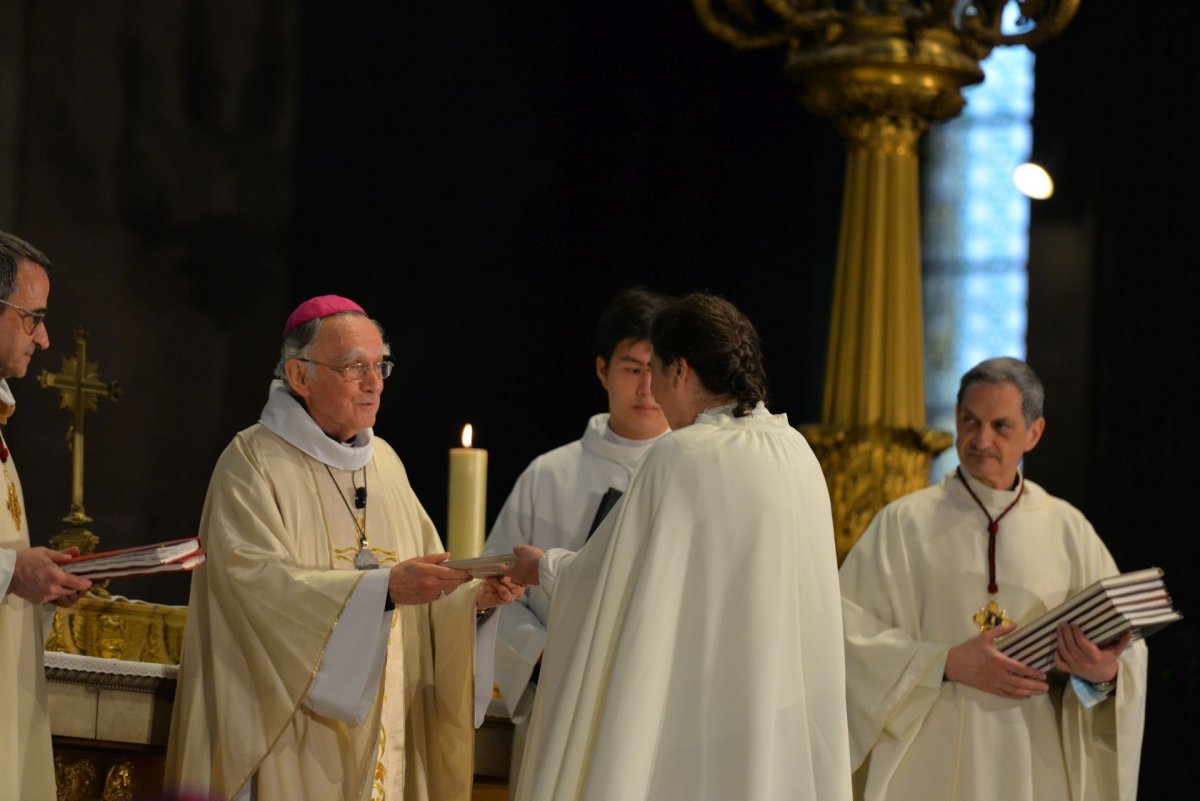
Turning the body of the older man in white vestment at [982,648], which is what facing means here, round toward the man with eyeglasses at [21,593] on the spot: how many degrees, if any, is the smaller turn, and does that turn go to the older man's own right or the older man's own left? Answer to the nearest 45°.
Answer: approximately 45° to the older man's own right

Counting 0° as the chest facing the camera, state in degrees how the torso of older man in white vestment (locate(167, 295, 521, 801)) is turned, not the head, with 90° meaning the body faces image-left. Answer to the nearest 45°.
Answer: approximately 315°

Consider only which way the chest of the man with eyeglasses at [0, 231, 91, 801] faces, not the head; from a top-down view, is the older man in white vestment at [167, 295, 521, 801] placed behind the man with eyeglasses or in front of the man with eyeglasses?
in front

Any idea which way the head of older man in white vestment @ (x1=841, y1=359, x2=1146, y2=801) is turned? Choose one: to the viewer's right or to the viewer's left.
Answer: to the viewer's left

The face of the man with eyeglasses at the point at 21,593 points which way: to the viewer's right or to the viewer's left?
to the viewer's right

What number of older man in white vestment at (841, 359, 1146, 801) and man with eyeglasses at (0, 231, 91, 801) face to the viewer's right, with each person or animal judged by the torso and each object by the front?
1

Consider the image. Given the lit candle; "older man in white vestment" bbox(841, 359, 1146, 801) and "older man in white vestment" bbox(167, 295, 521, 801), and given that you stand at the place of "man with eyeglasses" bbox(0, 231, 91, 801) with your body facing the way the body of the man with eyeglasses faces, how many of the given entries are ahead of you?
3

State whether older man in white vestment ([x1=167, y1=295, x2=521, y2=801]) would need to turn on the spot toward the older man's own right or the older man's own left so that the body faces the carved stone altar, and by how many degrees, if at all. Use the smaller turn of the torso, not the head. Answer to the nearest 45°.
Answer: approximately 135° to the older man's own right

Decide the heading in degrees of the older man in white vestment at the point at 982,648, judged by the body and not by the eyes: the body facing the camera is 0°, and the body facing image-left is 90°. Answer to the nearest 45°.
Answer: approximately 0°

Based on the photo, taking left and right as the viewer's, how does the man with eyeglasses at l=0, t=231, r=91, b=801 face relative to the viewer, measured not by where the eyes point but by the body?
facing to the right of the viewer
